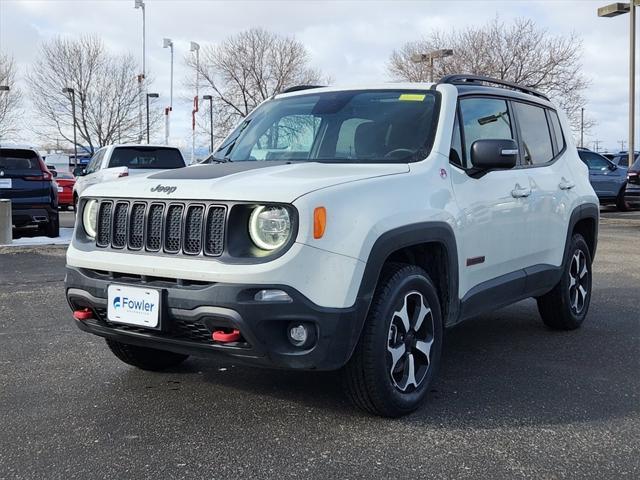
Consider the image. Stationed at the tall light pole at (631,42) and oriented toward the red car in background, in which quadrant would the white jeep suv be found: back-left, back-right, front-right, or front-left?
front-left

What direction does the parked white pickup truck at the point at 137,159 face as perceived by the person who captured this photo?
facing away from the viewer and to the left of the viewer

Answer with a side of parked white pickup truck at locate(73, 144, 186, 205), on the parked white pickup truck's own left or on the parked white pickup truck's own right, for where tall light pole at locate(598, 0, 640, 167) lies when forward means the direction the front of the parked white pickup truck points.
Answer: on the parked white pickup truck's own right

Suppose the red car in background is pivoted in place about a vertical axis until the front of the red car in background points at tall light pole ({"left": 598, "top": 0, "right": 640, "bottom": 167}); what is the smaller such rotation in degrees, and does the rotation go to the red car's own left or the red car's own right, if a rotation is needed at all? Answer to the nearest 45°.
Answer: approximately 90° to the red car's own right

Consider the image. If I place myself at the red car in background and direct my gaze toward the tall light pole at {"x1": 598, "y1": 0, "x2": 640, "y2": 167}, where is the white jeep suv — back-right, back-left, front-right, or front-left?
front-right

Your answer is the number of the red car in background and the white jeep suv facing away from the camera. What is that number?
1

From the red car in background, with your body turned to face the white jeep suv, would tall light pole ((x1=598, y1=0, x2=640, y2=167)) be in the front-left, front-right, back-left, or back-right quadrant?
front-left

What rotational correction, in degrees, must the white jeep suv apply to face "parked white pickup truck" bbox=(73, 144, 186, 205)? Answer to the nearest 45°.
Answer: approximately 135° to its right

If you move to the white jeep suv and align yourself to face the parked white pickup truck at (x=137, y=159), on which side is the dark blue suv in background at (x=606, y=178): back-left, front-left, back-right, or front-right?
front-right

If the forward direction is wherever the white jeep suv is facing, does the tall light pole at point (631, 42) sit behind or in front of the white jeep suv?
behind

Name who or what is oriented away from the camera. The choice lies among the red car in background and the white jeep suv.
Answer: the red car in background

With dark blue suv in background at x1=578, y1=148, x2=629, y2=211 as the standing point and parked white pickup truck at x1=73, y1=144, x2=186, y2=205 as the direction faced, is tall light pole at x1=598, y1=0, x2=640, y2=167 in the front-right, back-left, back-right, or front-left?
back-right

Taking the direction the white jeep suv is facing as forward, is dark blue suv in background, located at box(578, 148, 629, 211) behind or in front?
behind

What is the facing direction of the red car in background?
away from the camera

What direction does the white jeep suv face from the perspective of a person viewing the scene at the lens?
facing the viewer and to the left of the viewer
